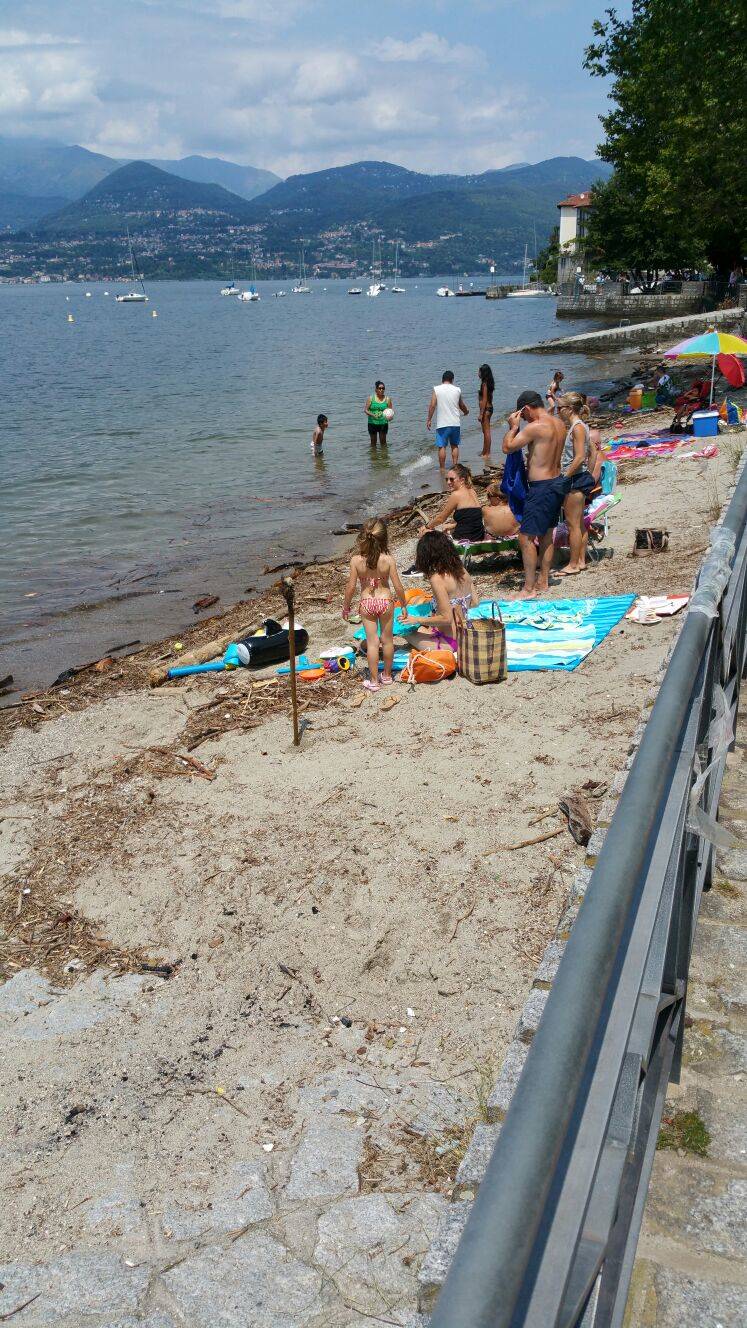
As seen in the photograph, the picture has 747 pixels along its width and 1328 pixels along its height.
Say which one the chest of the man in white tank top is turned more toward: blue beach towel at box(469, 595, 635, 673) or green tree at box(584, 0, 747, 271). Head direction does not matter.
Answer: the green tree

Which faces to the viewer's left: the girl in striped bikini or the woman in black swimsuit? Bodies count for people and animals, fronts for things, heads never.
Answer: the woman in black swimsuit

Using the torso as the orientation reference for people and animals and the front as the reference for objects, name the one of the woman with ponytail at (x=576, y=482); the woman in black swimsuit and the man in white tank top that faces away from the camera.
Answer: the man in white tank top

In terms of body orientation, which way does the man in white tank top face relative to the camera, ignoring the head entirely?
away from the camera

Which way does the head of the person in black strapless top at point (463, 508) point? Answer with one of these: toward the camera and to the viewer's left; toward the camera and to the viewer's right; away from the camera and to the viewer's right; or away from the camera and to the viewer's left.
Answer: toward the camera and to the viewer's left

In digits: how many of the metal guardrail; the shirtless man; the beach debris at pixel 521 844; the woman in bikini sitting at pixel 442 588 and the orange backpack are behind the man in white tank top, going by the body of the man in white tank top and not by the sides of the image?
5

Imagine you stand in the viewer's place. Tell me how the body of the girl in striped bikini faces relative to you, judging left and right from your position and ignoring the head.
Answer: facing away from the viewer

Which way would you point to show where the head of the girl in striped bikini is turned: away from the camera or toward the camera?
away from the camera
